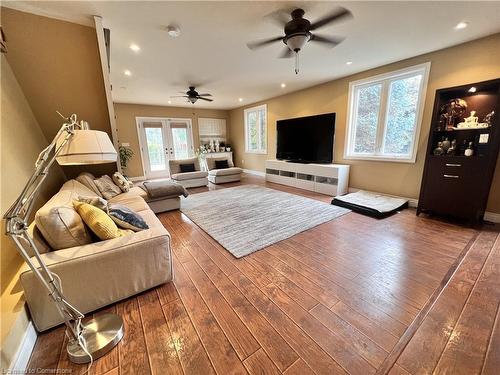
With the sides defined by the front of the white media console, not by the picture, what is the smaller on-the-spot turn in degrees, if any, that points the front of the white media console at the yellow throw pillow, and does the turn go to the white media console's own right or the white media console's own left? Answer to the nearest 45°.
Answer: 0° — it already faces it

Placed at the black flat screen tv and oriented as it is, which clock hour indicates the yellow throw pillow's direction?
The yellow throw pillow is roughly at 11 o'clock from the black flat screen tv.

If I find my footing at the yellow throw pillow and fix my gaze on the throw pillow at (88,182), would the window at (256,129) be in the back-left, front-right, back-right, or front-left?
front-right

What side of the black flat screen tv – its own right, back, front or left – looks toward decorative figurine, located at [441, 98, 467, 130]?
left

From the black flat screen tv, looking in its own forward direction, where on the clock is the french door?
The french door is roughly at 2 o'clock from the black flat screen tv.

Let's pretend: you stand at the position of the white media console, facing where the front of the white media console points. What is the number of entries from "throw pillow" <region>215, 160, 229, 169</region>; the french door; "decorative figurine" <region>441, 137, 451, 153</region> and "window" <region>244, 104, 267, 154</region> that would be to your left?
1

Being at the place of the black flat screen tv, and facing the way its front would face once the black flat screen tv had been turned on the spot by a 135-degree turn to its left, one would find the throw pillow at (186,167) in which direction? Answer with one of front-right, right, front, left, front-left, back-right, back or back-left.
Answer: back

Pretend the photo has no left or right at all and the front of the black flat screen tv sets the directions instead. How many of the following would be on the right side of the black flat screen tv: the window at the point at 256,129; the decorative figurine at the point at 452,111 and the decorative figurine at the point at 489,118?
1

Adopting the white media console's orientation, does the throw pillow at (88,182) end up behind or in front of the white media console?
in front

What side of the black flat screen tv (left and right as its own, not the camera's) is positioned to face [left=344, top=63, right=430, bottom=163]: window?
left

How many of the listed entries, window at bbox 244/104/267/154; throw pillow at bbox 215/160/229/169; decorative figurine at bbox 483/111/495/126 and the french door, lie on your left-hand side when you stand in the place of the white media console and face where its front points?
1

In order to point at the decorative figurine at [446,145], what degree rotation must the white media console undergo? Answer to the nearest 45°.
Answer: approximately 90° to its left

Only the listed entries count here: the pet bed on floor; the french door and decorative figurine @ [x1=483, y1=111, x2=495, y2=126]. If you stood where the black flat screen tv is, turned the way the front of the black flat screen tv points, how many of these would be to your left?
2

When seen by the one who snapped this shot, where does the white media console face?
facing the viewer and to the left of the viewer

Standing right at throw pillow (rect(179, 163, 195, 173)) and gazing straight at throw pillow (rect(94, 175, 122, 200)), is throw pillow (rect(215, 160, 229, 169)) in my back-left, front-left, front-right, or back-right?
back-left

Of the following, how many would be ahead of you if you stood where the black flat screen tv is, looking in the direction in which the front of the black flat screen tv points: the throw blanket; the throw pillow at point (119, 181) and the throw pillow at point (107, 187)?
3

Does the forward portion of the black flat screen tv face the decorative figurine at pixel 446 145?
no

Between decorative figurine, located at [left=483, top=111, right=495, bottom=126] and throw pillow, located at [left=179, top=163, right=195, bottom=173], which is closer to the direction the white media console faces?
the throw pillow

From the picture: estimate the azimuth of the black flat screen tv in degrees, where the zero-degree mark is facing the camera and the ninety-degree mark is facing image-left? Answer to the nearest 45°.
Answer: approximately 45°

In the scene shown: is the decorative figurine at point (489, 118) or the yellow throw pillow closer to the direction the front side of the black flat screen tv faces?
the yellow throw pillow

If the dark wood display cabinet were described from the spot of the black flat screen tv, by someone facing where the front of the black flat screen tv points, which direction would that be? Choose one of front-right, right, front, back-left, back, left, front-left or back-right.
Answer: left

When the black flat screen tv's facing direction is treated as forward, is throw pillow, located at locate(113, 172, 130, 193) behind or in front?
in front

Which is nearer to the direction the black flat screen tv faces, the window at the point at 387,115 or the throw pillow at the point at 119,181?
the throw pillow
